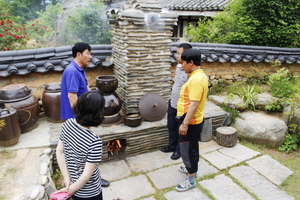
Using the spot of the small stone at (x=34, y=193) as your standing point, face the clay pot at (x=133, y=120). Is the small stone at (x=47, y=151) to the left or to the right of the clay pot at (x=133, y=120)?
left

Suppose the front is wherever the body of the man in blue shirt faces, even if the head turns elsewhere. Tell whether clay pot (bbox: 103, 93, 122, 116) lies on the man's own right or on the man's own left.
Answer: on the man's own left

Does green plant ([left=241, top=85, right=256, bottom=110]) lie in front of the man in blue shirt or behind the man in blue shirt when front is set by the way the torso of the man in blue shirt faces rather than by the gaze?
in front

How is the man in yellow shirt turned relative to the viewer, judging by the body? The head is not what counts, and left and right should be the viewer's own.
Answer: facing to the left of the viewer

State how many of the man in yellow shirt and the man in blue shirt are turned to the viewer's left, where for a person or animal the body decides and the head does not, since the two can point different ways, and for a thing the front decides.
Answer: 1

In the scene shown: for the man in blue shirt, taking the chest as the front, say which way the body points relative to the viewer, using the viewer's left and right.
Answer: facing to the right of the viewer

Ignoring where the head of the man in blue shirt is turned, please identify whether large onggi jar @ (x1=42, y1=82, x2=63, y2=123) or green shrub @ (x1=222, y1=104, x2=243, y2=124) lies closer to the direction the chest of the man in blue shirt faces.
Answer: the green shrub

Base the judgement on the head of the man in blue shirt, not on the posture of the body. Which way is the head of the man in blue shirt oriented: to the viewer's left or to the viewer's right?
to the viewer's right
